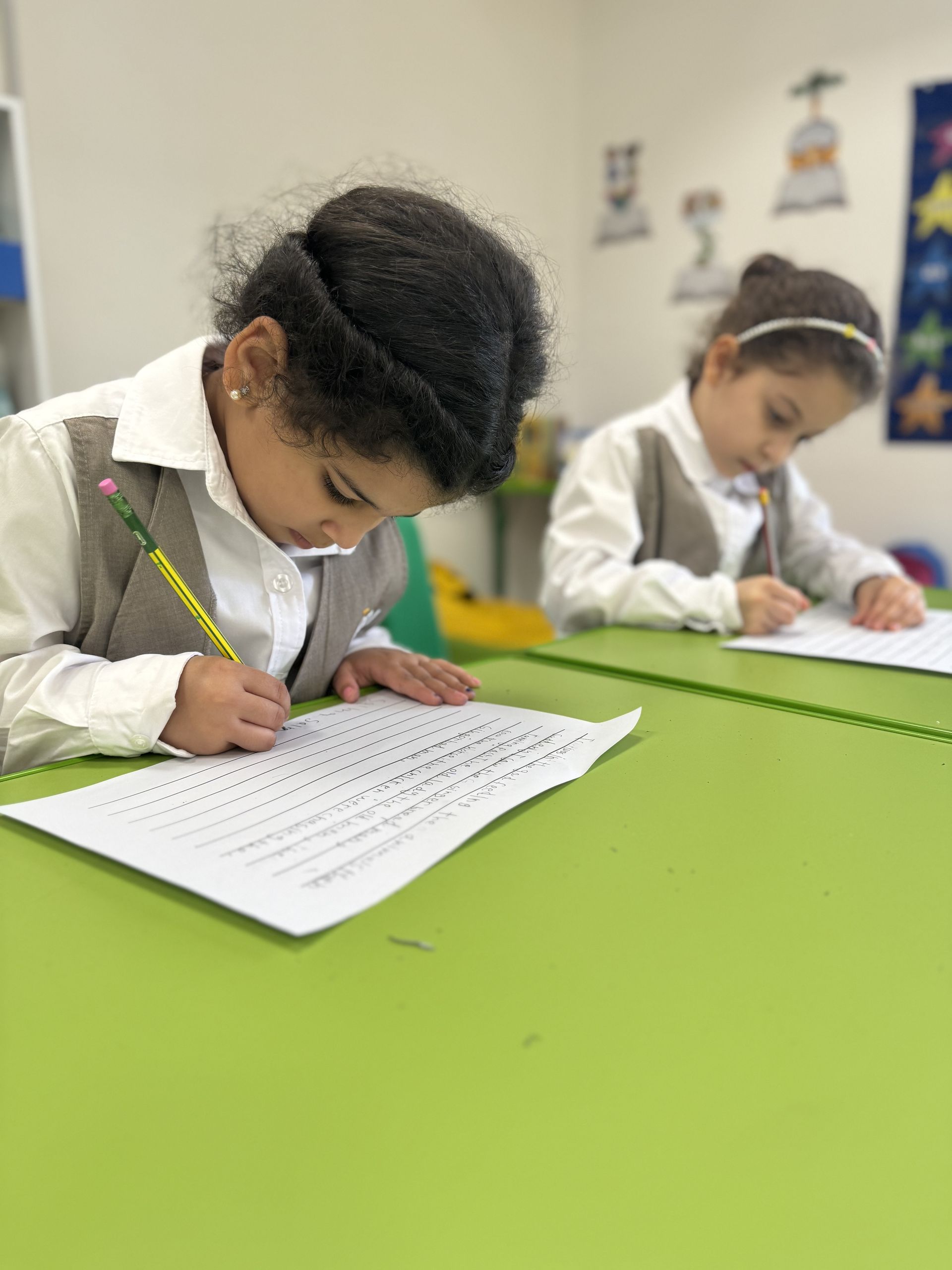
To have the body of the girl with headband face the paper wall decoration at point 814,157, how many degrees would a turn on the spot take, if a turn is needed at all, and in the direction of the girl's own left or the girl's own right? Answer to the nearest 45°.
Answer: approximately 135° to the girl's own left

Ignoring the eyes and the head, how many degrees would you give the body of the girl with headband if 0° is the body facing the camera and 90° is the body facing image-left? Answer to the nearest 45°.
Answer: approximately 315°

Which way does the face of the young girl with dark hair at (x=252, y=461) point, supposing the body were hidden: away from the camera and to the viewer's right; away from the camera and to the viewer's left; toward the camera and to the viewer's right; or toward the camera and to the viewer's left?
toward the camera and to the viewer's right

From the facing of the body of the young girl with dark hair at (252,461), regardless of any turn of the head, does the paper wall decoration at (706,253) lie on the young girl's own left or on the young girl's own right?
on the young girl's own left

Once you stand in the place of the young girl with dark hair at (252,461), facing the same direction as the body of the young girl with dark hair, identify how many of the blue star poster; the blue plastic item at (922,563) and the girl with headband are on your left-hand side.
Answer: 3

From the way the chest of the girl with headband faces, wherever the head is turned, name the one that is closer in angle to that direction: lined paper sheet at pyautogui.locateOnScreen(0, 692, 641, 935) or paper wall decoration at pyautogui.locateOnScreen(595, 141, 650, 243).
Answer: the lined paper sheet

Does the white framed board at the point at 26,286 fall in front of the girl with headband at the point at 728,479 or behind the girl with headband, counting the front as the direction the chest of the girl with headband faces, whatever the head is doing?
behind

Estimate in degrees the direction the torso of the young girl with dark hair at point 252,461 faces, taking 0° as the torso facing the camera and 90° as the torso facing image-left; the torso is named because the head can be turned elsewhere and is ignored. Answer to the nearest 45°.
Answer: approximately 315°

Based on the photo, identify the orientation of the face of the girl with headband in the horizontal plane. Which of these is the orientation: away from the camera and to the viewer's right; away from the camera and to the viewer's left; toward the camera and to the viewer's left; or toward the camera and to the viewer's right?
toward the camera and to the viewer's right

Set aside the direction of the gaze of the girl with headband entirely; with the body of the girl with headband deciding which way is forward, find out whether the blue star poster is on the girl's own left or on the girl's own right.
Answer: on the girl's own left
